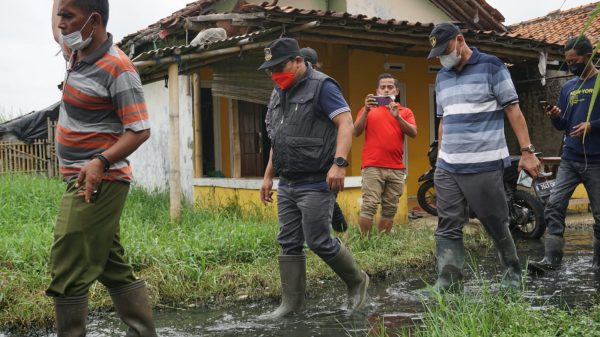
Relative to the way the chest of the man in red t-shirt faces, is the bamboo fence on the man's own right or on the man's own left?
on the man's own right

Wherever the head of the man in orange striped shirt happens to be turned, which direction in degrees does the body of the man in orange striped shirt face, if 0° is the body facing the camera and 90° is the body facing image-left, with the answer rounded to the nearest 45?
approximately 45°

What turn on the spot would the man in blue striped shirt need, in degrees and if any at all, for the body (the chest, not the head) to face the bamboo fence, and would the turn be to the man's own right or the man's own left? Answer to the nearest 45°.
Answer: approximately 90° to the man's own right

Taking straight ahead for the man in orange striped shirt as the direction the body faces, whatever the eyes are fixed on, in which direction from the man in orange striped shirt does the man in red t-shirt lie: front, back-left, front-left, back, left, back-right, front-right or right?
back

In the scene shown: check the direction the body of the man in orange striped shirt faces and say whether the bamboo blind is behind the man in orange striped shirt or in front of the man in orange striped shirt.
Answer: behind

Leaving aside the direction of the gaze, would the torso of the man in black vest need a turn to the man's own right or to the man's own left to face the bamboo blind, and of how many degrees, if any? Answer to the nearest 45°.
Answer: approximately 135° to the man's own right

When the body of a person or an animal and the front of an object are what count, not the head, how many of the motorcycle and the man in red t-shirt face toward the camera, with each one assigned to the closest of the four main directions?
1
